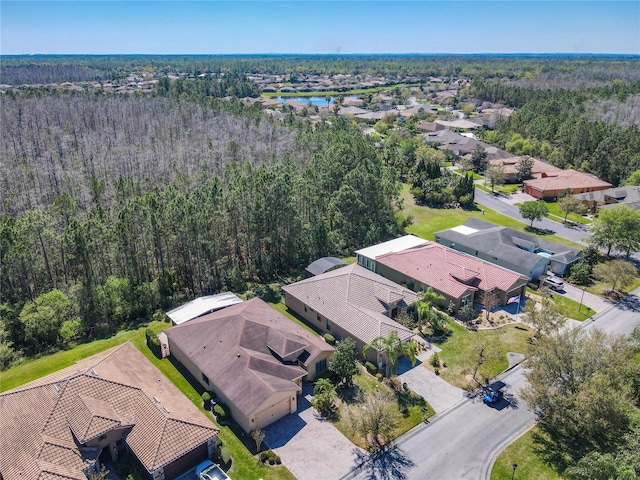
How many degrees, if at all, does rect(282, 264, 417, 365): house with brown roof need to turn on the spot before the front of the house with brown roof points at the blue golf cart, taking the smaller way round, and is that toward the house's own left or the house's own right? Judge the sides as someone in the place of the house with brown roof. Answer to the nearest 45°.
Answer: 0° — it already faces it

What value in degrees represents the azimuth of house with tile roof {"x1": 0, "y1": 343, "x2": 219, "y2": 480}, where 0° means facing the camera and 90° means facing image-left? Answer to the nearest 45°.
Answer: approximately 315°

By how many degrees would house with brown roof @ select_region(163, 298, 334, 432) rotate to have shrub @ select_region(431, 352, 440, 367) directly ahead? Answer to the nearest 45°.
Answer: approximately 45° to its left

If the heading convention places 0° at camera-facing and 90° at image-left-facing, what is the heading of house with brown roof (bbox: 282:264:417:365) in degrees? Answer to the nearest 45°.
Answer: approximately 315°

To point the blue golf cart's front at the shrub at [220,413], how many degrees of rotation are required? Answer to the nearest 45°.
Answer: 0° — it already faces it

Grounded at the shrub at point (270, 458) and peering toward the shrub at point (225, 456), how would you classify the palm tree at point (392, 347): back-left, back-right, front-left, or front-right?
back-right

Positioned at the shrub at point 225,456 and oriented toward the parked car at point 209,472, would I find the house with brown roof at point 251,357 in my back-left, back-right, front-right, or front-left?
back-right
